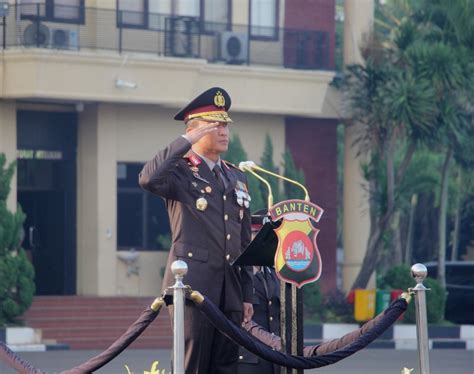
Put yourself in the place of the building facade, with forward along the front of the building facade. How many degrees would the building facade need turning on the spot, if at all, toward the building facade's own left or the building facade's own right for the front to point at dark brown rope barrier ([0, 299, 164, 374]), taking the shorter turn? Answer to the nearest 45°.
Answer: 0° — it already faces it

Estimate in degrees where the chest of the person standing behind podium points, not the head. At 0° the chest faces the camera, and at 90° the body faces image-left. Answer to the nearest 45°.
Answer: approximately 315°

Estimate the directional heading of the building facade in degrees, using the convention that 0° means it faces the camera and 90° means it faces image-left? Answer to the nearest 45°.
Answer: approximately 0°

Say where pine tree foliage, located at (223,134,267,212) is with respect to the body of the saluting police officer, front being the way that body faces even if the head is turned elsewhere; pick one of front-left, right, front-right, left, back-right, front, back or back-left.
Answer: back-left

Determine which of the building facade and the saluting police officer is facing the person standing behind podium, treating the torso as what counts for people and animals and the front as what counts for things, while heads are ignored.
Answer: the building facade

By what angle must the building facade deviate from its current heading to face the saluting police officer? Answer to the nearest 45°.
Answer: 0° — it already faces them

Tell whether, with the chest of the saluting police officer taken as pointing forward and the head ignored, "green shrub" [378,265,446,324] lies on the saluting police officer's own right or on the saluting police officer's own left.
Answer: on the saluting police officer's own left

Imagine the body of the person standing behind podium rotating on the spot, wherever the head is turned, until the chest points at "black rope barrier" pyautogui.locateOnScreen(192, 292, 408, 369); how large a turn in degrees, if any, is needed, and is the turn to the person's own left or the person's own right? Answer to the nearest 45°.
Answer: approximately 45° to the person's own right

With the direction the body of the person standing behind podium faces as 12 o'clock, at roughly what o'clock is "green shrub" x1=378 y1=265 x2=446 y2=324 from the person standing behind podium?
The green shrub is roughly at 8 o'clock from the person standing behind podium.

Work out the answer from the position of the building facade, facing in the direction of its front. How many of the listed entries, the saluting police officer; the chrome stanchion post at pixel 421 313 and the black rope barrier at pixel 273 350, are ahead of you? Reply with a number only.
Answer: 3
